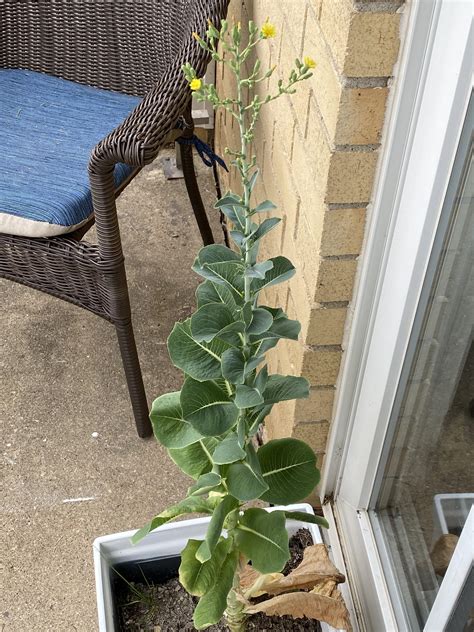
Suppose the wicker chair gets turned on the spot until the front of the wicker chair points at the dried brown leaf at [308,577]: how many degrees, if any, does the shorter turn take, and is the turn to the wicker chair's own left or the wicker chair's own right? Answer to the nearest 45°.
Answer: approximately 45° to the wicker chair's own left

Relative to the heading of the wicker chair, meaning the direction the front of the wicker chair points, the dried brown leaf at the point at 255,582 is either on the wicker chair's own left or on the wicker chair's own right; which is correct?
on the wicker chair's own left

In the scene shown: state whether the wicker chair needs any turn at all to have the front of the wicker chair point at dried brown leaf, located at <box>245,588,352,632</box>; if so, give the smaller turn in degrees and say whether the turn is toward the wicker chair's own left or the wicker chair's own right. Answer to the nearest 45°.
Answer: approximately 45° to the wicker chair's own left

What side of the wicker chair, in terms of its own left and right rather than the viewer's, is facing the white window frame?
left

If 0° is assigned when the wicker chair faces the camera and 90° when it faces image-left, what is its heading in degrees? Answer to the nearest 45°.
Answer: approximately 45°
